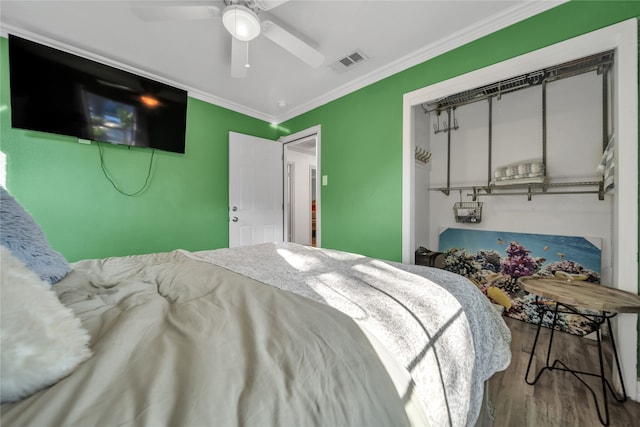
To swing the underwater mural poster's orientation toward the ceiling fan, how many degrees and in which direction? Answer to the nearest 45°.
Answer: approximately 45° to its right

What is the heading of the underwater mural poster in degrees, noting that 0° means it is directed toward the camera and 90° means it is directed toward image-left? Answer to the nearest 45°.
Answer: approximately 0°

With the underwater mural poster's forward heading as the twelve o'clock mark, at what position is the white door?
The white door is roughly at 2 o'clock from the underwater mural poster.

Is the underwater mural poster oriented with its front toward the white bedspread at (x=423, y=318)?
yes

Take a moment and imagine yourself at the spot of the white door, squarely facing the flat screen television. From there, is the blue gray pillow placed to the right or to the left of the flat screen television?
left
